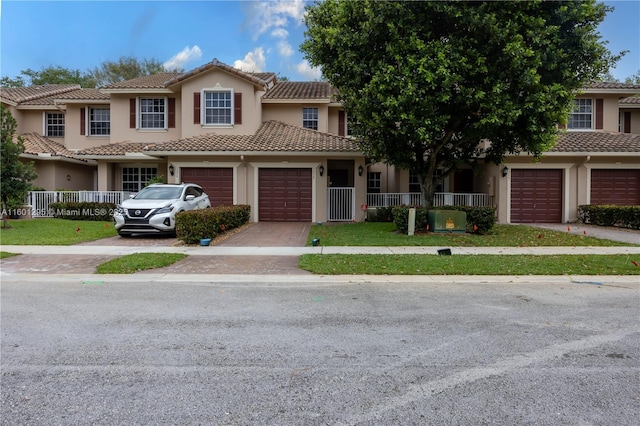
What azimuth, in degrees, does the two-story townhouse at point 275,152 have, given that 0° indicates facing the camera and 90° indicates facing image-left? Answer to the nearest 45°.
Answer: approximately 0°

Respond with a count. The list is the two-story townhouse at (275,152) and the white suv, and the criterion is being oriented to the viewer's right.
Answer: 0

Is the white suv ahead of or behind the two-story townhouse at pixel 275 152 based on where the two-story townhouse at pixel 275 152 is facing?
ahead

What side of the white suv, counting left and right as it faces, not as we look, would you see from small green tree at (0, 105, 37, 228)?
right

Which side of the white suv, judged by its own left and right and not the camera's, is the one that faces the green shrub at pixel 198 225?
left

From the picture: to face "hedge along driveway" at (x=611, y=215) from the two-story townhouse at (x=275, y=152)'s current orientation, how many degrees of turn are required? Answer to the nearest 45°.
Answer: approximately 90° to its left

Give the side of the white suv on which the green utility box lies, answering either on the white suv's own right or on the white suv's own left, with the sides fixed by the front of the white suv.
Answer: on the white suv's own left

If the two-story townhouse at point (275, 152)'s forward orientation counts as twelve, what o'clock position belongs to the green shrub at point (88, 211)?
The green shrub is roughly at 3 o'clock from the two-story townhouse.

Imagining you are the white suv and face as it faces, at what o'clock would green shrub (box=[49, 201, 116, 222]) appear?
The green shrub is roughly at 4 o'clock from the white suv.

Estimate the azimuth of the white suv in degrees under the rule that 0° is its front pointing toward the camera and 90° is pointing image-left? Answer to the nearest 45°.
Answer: approximately 45°
